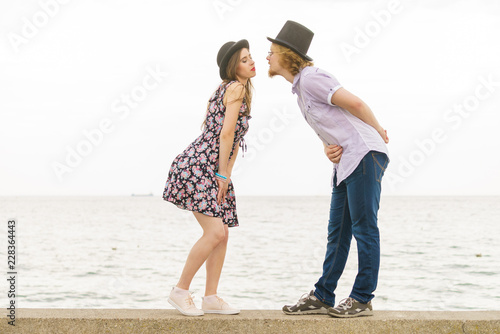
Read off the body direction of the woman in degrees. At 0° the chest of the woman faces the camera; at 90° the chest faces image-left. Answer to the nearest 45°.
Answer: approximately 270°

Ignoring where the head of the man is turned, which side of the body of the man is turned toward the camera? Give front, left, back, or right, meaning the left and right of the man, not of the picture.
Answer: left

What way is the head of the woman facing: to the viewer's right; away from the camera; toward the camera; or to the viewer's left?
to the viewer's right

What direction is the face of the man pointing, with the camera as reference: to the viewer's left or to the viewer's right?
to the viewer's left

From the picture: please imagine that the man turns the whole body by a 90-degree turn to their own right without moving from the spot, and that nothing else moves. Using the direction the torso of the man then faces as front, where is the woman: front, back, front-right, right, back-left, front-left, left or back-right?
left
